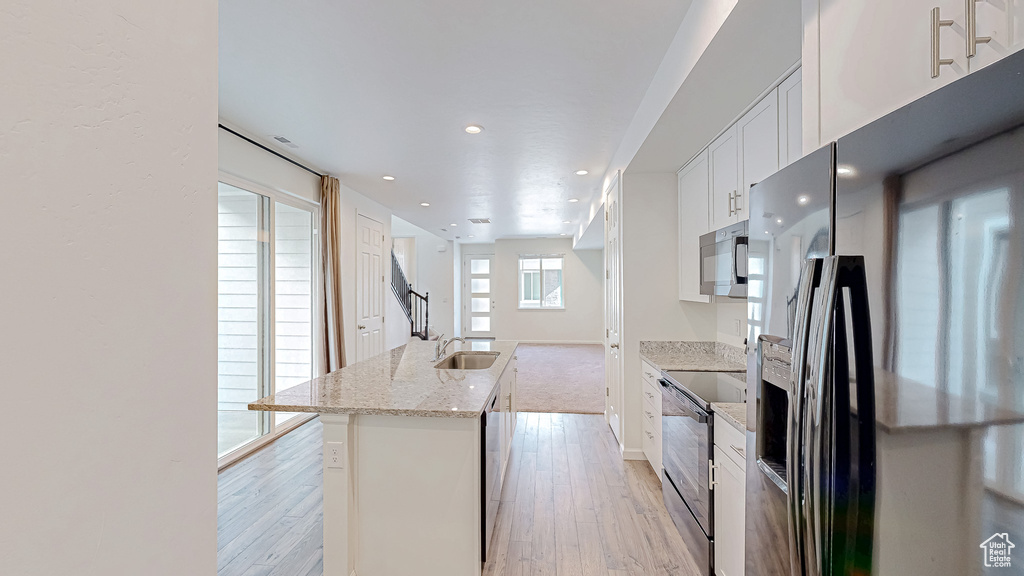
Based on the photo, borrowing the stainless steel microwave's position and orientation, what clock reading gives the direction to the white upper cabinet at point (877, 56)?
The white upper cabinet is roughly at 10 o'clock from the stainless steel microwave.

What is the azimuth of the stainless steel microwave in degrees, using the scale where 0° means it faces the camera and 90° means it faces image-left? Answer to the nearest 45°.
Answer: approximately 45°

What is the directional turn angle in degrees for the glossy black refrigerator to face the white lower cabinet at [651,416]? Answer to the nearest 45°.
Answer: approximately 90° to its right

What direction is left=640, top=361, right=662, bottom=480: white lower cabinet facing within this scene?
to the viewer's left

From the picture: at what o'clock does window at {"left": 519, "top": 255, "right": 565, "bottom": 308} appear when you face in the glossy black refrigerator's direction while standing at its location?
The window is roughly at 3 o'clock from the glossy black refrigerator.

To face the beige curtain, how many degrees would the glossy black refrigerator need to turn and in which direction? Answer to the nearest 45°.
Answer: approximately 45° to its right

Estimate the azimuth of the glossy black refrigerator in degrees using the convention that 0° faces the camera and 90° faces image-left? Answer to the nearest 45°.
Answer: approximately 45°

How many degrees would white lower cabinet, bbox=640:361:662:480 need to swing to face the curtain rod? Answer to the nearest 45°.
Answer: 0° — it already faces it

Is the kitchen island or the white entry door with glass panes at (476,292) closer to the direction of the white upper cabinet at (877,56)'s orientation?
the kitchen island
